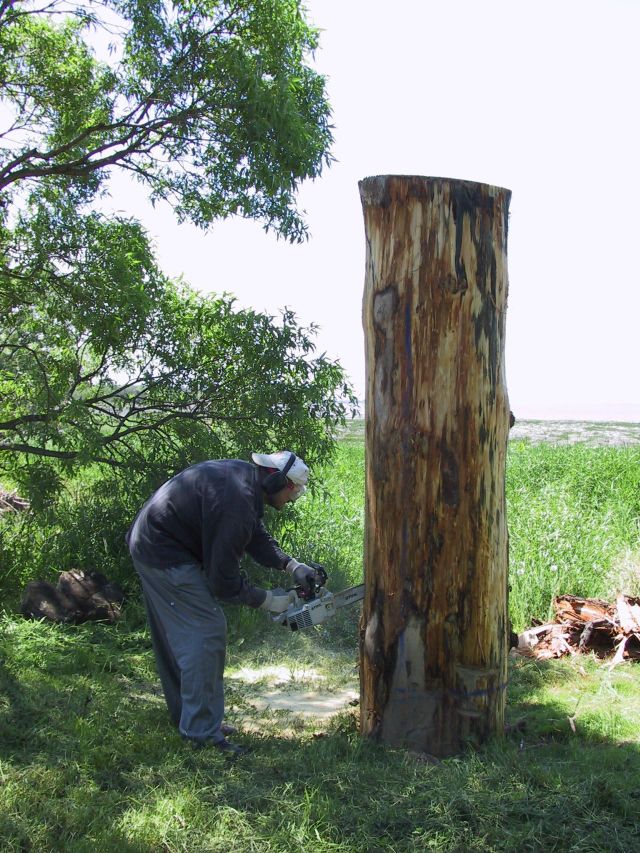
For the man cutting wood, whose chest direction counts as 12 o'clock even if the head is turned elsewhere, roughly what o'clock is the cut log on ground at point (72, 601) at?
The cut log on ground is roughly at 8 o'clock from the man cutting wood.

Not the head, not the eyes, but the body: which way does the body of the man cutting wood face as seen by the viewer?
to the viewer's right

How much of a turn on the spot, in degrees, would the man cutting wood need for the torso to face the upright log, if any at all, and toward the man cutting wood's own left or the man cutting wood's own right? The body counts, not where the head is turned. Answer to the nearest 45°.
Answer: approximately 45° to the man cutting wood's own right

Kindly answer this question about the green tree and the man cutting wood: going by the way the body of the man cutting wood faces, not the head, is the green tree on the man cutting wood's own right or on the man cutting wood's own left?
on the man cutting wood's own left

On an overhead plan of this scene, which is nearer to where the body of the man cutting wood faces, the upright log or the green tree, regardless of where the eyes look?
the upright log
